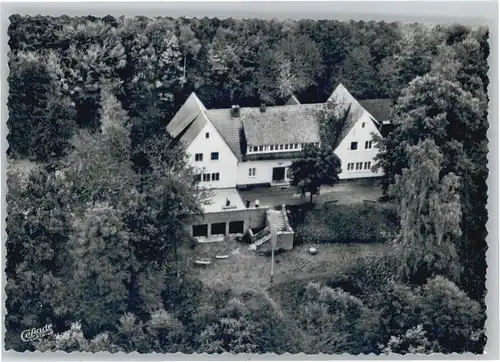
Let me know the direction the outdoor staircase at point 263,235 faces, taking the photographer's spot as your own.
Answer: facing the viewer and to the left of the viewer

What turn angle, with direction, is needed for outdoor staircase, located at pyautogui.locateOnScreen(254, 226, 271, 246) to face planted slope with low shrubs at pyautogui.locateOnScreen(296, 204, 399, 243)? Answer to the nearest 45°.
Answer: approximately 135° to its left
